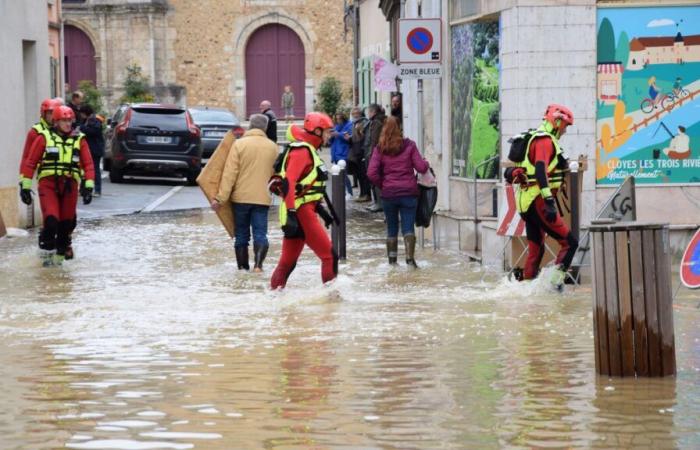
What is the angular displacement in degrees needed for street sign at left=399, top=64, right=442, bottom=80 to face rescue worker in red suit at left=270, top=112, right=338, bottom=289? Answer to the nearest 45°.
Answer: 0° — it already faces them

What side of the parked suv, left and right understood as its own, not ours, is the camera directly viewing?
back

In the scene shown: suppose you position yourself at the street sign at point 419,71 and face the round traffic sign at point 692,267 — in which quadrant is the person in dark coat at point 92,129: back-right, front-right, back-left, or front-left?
back-right

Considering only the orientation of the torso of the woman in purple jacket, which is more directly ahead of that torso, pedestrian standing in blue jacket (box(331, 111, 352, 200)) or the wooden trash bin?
the pedestrian standing in blue jacket

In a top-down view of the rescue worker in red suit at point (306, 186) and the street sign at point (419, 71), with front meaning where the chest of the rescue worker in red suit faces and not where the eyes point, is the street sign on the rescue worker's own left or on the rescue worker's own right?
on the rescue worker's own left

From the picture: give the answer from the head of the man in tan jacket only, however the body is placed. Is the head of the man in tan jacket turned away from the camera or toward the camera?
away from the camera

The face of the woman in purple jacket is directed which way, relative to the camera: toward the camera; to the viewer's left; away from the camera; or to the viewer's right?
away from the camera

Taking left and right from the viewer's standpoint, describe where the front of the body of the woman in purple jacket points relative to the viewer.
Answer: facing away from the viewer

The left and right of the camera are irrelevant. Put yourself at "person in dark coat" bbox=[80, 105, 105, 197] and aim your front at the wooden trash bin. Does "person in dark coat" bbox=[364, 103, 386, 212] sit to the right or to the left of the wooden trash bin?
left

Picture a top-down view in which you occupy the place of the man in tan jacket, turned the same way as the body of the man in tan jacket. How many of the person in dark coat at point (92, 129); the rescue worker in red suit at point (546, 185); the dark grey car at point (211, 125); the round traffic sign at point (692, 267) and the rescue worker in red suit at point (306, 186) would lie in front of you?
2

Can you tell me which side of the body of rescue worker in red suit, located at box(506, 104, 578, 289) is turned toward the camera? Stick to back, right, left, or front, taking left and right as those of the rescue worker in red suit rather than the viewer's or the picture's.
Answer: right

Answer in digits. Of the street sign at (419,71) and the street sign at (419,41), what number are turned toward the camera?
2

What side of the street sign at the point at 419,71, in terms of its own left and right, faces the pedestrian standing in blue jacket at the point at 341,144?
back
